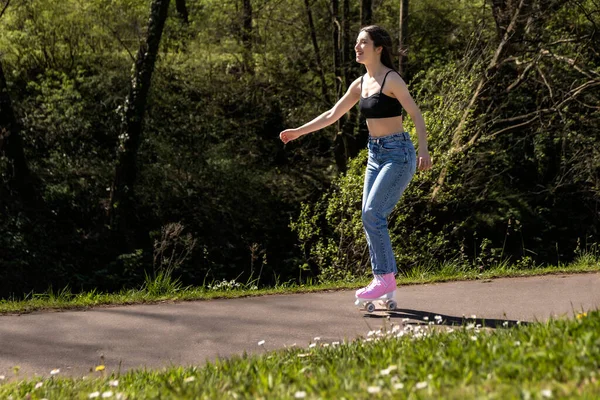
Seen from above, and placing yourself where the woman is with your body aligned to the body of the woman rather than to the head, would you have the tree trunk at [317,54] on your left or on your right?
on your right

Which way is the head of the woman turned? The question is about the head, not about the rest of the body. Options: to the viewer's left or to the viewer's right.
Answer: to the viewer's left

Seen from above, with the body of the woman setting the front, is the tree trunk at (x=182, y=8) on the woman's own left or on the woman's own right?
on the woman's own right

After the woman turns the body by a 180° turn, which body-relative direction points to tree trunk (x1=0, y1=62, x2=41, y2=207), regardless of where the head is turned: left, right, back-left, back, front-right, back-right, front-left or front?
left

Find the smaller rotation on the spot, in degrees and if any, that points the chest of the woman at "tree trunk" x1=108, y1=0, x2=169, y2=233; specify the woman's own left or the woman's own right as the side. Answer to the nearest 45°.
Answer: approximately 90° to the woman's own right

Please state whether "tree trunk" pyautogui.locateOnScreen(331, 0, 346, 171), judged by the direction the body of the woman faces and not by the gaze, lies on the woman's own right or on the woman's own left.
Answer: on the woman's own right

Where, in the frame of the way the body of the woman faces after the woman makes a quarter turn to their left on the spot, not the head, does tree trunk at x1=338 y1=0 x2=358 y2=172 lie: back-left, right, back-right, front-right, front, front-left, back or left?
back-left

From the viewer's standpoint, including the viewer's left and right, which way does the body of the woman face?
facing the viewer and to the left of the viewer
